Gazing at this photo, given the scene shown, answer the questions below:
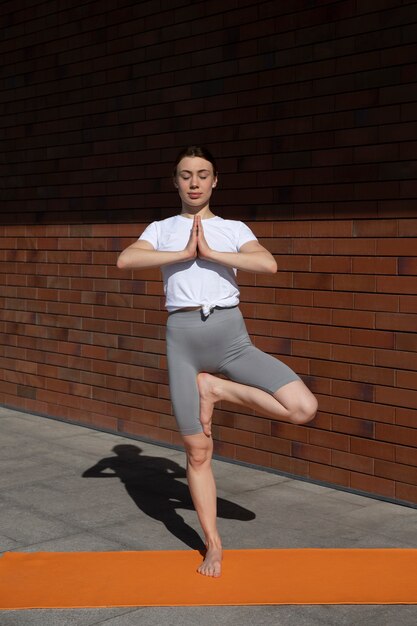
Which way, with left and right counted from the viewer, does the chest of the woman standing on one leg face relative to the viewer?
facing the viewer

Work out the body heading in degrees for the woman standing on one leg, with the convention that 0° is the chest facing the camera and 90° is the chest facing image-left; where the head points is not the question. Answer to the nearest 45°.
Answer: approximately 0°
